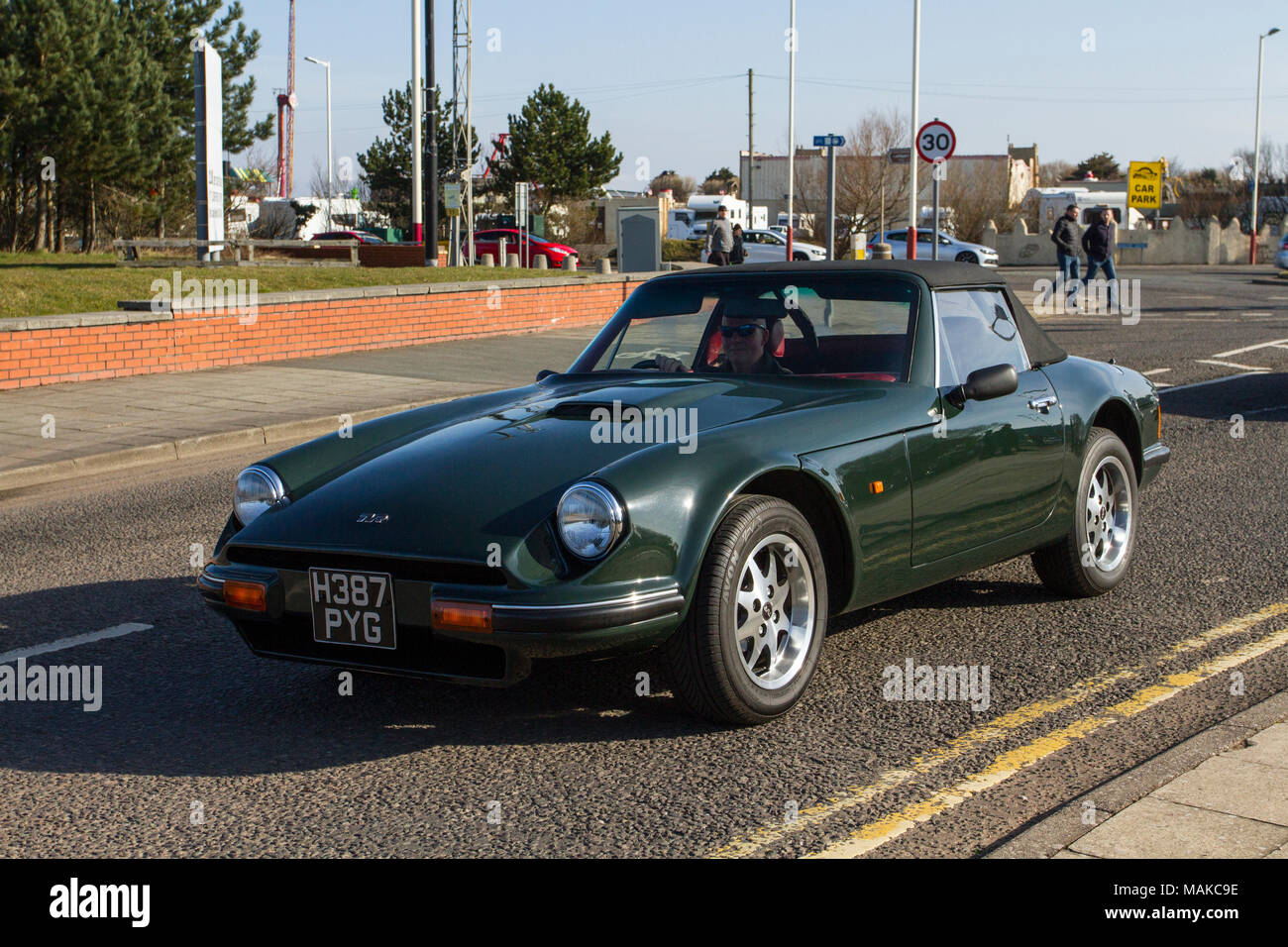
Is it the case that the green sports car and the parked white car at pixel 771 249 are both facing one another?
no

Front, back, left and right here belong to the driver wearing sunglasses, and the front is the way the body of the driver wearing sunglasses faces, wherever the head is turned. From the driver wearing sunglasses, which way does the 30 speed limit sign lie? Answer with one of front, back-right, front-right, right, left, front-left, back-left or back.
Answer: back-right

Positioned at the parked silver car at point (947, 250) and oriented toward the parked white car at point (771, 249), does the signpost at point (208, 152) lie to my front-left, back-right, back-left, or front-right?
front-left

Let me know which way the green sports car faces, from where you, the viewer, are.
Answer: facing the viewer and to the left of the viewer

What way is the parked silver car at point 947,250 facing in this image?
to the viewer's right

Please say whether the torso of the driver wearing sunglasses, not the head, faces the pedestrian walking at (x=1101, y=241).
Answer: no

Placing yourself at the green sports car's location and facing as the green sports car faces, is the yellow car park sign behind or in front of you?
behind

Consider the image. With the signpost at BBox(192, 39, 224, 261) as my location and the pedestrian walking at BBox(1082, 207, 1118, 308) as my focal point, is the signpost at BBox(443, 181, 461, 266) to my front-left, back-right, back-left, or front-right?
front-left

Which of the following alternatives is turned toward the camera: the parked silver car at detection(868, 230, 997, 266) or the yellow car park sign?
the yellow car park sign

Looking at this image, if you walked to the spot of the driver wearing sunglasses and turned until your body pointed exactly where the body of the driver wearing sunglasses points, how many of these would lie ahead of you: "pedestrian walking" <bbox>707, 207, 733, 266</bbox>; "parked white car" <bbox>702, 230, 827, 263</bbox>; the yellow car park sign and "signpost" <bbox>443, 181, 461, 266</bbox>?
0

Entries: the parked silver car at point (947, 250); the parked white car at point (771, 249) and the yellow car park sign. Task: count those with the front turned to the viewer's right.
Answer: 2

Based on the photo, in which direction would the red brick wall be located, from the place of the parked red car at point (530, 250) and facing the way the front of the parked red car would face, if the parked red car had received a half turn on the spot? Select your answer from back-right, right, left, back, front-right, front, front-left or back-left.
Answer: back-left

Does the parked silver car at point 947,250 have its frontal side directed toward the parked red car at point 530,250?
no

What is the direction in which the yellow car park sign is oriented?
toward the camera

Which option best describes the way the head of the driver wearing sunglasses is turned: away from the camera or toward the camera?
toward the camera

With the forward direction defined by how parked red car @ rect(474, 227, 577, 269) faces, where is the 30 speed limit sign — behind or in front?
in front

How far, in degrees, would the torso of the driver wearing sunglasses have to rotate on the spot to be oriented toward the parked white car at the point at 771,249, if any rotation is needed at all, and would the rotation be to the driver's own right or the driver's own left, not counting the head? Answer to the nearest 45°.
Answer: approximately 135° to the driver's own right

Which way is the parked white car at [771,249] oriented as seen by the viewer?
to the viewer's right
